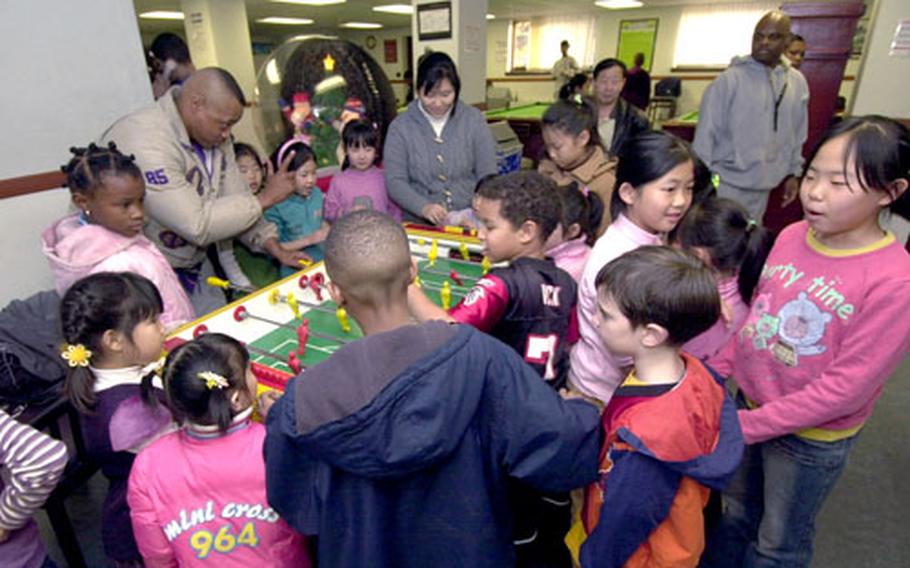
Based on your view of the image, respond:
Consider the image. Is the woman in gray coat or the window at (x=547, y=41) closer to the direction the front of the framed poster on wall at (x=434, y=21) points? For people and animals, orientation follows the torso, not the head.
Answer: the woman in gray coat

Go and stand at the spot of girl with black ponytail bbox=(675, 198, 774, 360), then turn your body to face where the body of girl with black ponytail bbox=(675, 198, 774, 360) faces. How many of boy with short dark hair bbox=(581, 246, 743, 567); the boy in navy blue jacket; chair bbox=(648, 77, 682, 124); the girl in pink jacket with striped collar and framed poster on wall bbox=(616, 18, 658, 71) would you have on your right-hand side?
2

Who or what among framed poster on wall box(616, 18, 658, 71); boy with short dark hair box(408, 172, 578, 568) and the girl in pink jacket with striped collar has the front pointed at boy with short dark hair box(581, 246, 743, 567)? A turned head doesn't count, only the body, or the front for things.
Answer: the framed poster on wall

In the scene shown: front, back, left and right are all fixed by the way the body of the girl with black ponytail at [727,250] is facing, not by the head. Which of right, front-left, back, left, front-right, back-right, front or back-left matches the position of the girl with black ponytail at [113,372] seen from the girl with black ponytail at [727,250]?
front-left

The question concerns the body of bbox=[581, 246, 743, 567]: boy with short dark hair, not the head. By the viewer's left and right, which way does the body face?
facing to the left of the viewer

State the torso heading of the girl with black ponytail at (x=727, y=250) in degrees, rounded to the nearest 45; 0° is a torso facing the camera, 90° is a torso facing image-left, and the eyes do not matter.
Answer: approximately 90°

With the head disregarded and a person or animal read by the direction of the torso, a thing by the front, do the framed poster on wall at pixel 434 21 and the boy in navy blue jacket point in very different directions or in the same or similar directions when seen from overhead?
very different directions

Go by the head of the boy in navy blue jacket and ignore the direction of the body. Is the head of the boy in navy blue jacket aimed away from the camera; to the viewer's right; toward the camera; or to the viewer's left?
away from the camera

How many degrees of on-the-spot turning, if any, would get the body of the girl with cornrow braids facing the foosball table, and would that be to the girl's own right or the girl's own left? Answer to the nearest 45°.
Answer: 0° — they already face it

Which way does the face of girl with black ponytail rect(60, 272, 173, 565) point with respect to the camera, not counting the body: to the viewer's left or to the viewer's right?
to the viewer's right

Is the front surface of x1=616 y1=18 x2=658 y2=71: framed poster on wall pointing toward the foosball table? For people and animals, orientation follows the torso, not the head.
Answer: yes

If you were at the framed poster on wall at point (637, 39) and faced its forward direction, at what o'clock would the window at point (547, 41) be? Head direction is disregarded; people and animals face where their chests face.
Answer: The window is roughly at 4 o'clock from the framed poster on wall.

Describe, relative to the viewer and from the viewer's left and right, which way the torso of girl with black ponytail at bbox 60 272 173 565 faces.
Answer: facing to the right of the viewer
